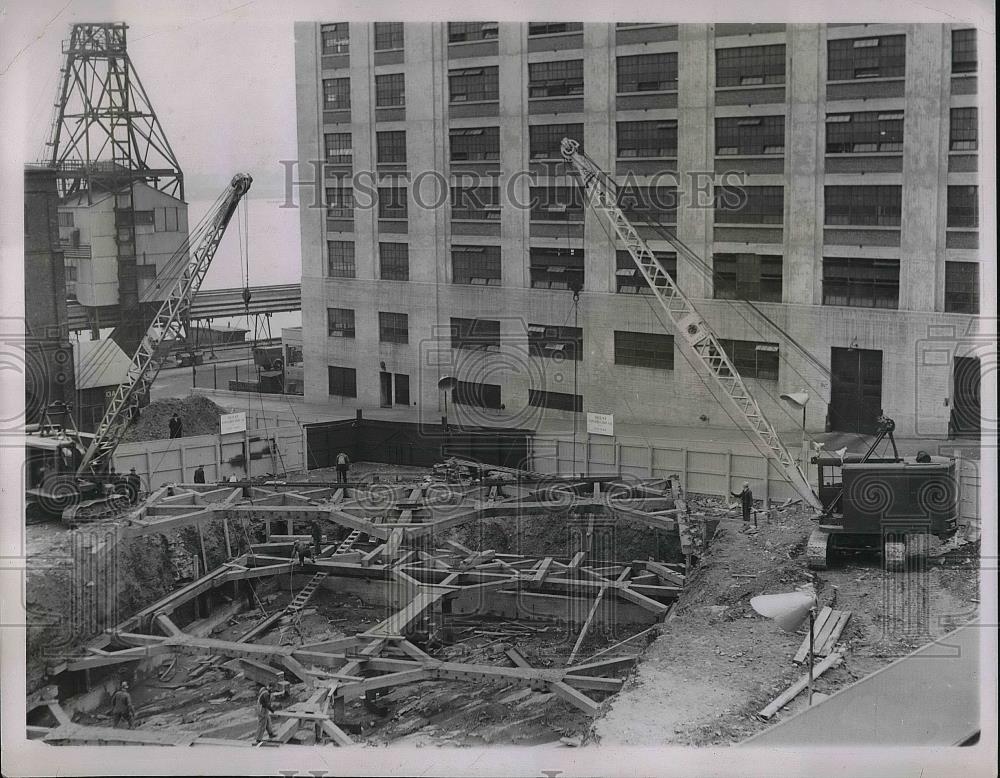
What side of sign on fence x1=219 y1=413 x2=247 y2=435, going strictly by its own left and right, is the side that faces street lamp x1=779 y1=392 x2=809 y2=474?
left

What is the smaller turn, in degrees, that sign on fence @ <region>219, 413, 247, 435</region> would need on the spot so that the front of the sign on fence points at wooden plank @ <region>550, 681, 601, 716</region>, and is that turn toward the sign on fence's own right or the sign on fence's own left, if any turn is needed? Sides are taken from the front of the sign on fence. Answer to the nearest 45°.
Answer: approximately 45° to the sign on fence's own left

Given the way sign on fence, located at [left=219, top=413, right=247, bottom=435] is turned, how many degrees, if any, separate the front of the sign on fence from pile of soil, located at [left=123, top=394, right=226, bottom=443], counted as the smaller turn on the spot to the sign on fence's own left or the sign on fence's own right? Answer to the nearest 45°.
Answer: approximately 90° to the sign on fence's own right

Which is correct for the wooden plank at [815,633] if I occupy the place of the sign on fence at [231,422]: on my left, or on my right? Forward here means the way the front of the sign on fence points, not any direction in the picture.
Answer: on my left

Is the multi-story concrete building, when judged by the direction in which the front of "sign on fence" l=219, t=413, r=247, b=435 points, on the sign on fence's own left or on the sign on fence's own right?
on the sign on fence's own left

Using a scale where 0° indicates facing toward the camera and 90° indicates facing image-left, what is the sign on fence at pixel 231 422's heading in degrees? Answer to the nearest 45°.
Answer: approximately 0°

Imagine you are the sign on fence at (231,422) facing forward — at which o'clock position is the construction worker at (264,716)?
The construction worker is roughly at 12 o'clock from the sign on fence.

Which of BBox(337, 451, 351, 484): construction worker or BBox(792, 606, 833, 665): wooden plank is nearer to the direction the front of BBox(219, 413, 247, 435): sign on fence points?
the wooden plank

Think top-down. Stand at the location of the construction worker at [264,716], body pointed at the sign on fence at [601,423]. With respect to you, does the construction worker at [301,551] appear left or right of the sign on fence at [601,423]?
left

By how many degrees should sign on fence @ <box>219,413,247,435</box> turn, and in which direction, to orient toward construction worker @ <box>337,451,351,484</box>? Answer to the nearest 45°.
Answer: approximately 90° to its left
